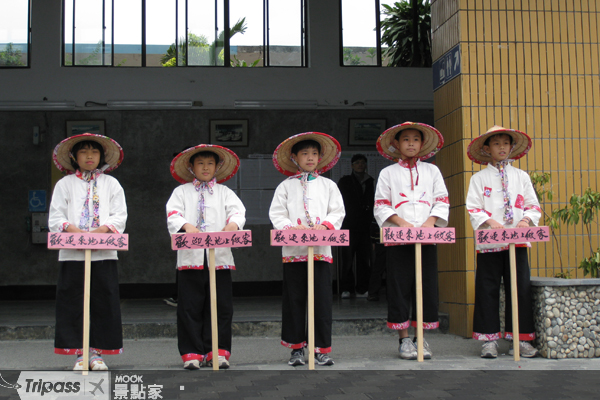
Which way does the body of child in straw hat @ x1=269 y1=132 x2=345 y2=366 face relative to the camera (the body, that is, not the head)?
toward the camera

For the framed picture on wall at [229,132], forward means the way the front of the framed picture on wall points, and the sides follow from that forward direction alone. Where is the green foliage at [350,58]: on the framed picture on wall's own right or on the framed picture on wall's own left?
on the framed picture on wall's own left

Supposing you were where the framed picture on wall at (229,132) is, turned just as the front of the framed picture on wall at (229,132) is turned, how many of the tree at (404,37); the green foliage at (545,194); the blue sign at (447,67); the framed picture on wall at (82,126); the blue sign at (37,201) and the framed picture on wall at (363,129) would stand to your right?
2

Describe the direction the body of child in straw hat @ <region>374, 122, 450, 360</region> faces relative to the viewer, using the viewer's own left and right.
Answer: facing the viewer

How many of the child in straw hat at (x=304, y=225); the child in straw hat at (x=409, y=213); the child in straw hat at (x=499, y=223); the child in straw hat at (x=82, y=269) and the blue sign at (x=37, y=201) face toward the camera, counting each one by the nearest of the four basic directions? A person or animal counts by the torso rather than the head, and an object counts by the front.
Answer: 5

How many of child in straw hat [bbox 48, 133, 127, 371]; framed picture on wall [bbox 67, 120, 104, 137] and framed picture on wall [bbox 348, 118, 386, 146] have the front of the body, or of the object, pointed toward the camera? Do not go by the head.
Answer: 3

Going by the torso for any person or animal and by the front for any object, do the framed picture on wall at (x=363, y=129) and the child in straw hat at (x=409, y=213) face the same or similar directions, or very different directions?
same or similar directions

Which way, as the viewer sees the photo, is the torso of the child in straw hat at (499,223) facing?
toward the camera

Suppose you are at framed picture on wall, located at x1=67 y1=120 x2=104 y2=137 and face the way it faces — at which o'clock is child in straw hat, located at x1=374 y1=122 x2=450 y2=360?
The child in straw hat is roughly at 11 o'clock from the framed picture on wall.

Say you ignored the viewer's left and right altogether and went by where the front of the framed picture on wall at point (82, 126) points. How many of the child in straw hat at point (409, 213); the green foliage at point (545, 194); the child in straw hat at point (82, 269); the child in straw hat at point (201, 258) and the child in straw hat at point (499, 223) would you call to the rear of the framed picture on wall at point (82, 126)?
0

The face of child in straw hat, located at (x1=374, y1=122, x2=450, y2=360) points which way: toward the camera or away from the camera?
toward the camera

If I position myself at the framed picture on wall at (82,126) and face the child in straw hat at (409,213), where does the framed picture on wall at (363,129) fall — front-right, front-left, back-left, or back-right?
front-left

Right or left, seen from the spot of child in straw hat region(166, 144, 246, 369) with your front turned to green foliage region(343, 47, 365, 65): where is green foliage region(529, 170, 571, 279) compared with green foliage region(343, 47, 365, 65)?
right

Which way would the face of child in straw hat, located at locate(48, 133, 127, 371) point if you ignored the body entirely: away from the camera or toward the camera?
toward the camera

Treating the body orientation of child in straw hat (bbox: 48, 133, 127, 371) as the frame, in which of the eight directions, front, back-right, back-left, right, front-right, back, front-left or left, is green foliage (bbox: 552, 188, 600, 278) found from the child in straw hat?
left

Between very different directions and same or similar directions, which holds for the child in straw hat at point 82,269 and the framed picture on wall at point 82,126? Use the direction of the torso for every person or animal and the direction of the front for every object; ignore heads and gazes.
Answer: same or similar directions

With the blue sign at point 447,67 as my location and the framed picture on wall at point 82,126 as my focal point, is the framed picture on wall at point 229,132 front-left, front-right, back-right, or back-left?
front-right

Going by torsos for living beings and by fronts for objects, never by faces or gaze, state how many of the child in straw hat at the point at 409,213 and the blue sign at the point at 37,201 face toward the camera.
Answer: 2

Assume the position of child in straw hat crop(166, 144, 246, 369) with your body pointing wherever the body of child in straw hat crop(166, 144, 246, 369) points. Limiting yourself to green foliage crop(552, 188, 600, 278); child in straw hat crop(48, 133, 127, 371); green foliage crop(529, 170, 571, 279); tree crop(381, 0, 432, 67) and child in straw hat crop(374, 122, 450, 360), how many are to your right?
1

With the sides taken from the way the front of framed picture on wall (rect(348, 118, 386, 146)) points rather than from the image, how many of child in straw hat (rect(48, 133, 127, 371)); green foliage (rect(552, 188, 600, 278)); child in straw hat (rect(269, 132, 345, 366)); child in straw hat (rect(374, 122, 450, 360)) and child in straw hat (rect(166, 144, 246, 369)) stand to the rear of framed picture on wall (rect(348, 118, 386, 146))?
0
